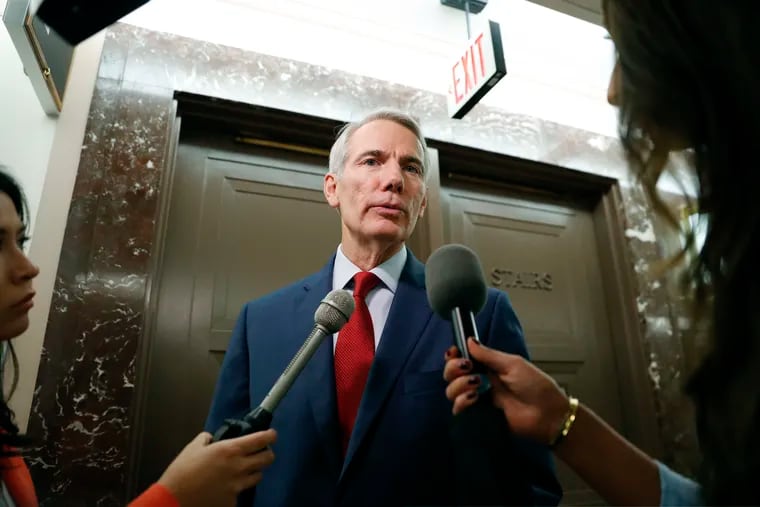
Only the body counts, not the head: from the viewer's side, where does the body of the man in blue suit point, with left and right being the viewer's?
facing the viewer

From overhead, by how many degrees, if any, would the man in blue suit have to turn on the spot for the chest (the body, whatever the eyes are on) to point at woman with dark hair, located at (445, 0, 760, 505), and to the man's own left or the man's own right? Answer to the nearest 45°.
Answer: approximately 45° to the man's own left

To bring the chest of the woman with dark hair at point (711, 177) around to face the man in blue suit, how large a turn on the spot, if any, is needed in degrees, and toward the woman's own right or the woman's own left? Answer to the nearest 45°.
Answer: approximately 45° to the woman's own right

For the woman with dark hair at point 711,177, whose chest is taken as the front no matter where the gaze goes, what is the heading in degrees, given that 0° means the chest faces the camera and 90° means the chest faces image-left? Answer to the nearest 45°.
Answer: approximately 90°

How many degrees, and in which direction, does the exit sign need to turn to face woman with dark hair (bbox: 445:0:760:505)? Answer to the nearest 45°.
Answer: approximately 45° to its left

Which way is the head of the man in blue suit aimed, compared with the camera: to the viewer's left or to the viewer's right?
to the viewer's right

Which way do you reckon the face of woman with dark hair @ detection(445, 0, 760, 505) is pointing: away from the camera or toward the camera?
away from the camera

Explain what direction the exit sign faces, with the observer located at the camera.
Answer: facing the viewer and to the left of the viewer

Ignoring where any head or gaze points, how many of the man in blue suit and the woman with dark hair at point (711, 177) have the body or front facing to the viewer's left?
1
